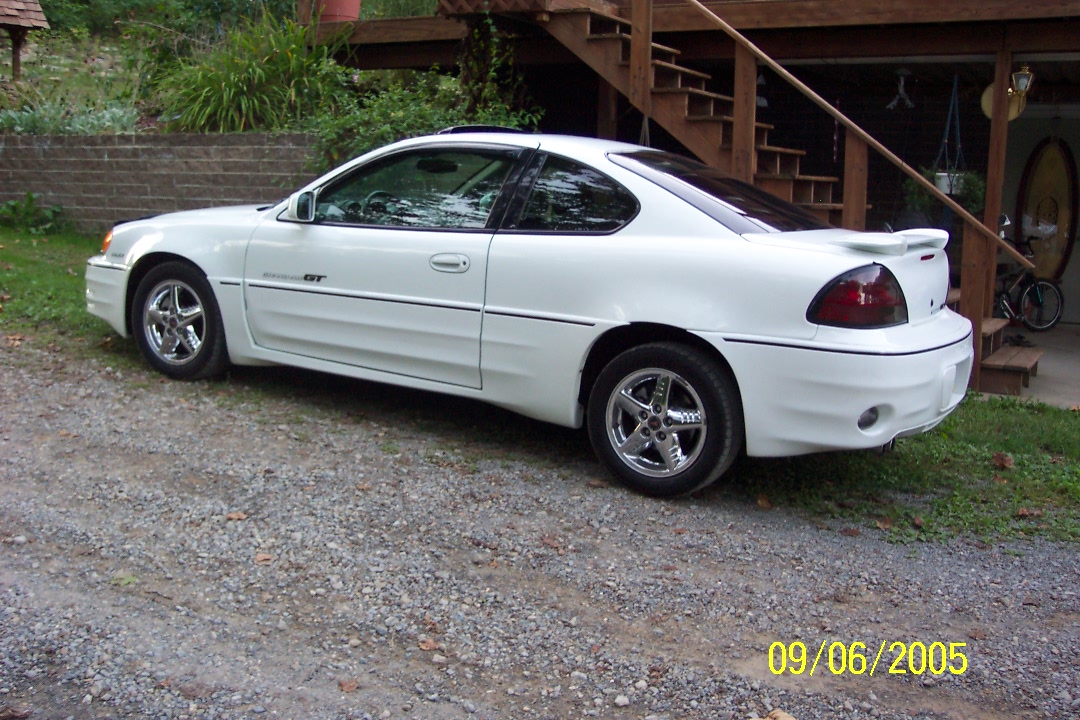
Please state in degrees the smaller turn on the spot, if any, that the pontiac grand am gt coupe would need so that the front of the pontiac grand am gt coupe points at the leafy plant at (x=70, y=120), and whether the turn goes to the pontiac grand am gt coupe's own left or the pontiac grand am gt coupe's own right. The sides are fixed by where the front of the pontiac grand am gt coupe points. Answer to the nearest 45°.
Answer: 0° — it already faces it

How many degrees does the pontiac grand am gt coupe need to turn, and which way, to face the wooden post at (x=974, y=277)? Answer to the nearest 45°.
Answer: approximately 90° to its right

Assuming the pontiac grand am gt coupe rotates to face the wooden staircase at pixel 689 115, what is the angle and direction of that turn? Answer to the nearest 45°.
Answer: approximately 45° to its right

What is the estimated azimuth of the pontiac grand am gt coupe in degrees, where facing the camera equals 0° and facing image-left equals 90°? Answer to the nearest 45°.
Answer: approximately 135°

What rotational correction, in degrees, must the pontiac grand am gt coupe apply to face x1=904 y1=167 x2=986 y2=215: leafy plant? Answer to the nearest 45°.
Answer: approximately 90° to its right

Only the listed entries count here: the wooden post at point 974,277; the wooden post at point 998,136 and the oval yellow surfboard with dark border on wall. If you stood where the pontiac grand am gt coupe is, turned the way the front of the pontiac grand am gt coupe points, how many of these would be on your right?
3

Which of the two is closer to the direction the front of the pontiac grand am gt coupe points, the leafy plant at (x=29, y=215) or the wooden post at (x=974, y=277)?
the leafy plant

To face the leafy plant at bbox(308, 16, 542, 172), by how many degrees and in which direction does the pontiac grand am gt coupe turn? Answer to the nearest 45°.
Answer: approximately 45° to its right

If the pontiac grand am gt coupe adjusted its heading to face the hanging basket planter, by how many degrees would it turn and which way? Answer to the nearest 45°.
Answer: approximately 90° to its right

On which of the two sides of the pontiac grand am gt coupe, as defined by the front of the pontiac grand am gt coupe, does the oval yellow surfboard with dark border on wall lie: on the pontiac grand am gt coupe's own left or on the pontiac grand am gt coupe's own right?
on the pontiac grand am gt coupe's own right

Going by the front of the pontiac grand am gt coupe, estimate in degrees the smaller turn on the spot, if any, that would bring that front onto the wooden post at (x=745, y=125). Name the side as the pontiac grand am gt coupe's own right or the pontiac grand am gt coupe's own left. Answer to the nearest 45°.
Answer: approximately 45° to the pontiac grand am gt coupe's own right
